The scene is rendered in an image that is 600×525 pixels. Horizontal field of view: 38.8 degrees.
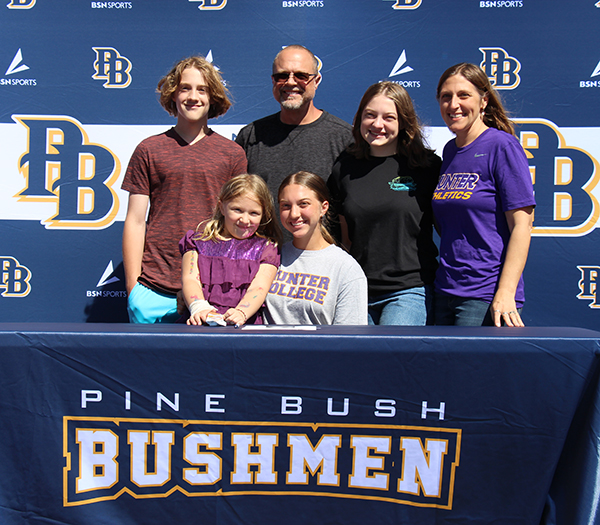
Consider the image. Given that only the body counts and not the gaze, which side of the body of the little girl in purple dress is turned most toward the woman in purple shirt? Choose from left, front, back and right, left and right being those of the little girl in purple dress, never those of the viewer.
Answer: left

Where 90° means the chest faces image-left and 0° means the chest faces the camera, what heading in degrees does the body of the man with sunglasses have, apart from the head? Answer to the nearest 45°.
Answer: approximately 0°

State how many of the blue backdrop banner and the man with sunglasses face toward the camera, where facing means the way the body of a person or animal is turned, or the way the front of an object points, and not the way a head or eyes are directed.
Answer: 2

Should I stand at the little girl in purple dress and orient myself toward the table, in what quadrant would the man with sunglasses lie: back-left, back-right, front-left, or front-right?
back-left

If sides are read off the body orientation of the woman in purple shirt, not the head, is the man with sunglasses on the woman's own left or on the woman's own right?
on the woman's own right

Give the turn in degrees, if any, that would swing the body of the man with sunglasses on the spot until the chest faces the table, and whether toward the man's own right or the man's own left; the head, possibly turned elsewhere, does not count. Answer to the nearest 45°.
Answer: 0° — they already face it

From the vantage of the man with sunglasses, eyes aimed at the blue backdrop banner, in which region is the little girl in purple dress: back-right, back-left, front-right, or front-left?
back-left
